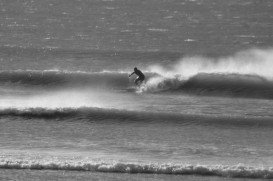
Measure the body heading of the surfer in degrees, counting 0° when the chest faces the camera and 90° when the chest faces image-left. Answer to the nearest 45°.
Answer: approximately 90°
